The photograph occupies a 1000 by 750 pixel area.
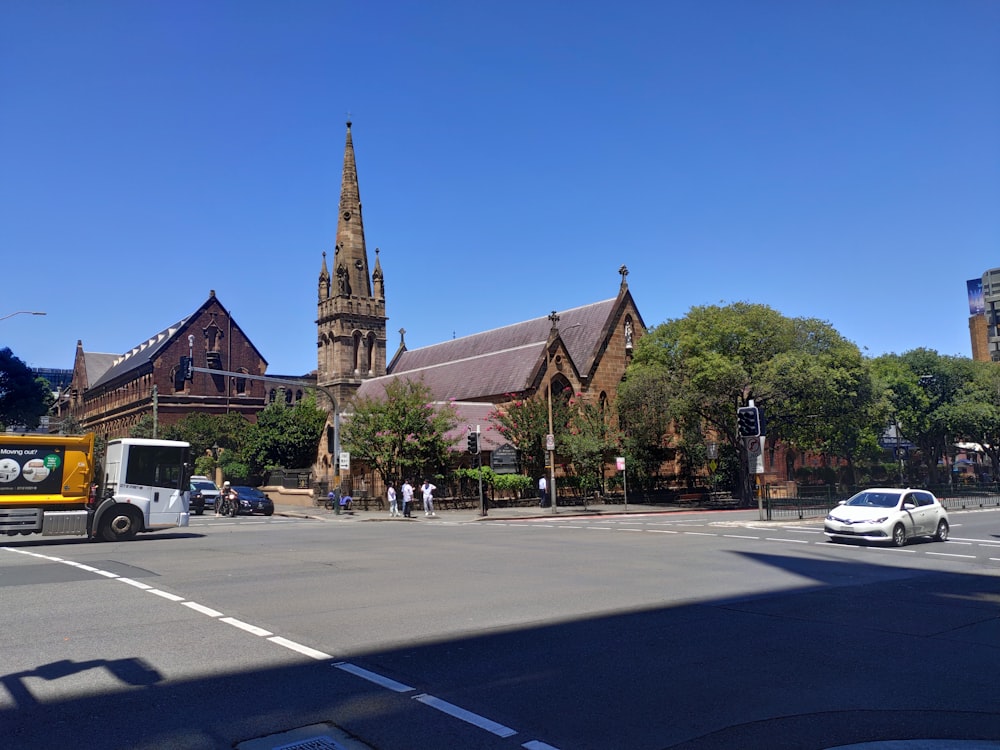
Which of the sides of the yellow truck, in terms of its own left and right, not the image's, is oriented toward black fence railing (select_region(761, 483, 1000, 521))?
front

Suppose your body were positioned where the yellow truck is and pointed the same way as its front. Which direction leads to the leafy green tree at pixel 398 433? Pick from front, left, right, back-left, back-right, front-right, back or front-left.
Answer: front-left

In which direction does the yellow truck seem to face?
to the viewer's right

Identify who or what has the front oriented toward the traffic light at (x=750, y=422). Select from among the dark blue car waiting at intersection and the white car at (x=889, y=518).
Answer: the dark blue car waiting at intersection

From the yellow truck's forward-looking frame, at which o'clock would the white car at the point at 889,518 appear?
The white car is roughly at 1 o'clock from the yellow truck.

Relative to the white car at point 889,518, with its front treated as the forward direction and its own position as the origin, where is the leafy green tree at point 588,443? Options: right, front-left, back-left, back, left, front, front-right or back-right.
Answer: right

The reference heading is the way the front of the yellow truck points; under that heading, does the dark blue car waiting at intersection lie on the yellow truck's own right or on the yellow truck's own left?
on the yellow truck's own left

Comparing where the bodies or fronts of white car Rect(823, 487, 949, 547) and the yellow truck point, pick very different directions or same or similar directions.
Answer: very different directions

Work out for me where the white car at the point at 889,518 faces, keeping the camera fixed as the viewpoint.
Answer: facing the viewer and to the left of the viewer

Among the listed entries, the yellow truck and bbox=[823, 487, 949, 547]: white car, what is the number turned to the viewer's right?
1
